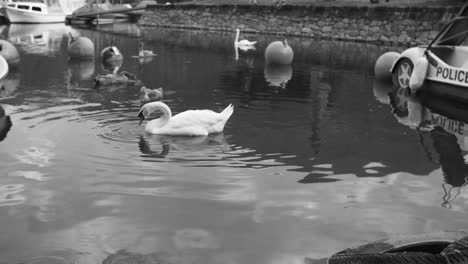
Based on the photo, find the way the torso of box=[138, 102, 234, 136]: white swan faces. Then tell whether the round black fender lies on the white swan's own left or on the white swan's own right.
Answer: on the white swan's own left

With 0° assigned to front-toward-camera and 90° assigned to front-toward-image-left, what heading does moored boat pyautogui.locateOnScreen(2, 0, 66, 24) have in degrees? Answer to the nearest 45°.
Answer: approximately 90°

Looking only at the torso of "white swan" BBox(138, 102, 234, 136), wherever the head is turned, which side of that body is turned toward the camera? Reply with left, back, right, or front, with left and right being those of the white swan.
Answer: left

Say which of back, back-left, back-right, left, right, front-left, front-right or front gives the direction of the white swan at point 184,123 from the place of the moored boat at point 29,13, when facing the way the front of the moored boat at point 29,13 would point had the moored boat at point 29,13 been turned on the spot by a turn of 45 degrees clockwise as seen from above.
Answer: back-left

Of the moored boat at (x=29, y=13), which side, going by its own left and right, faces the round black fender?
left
